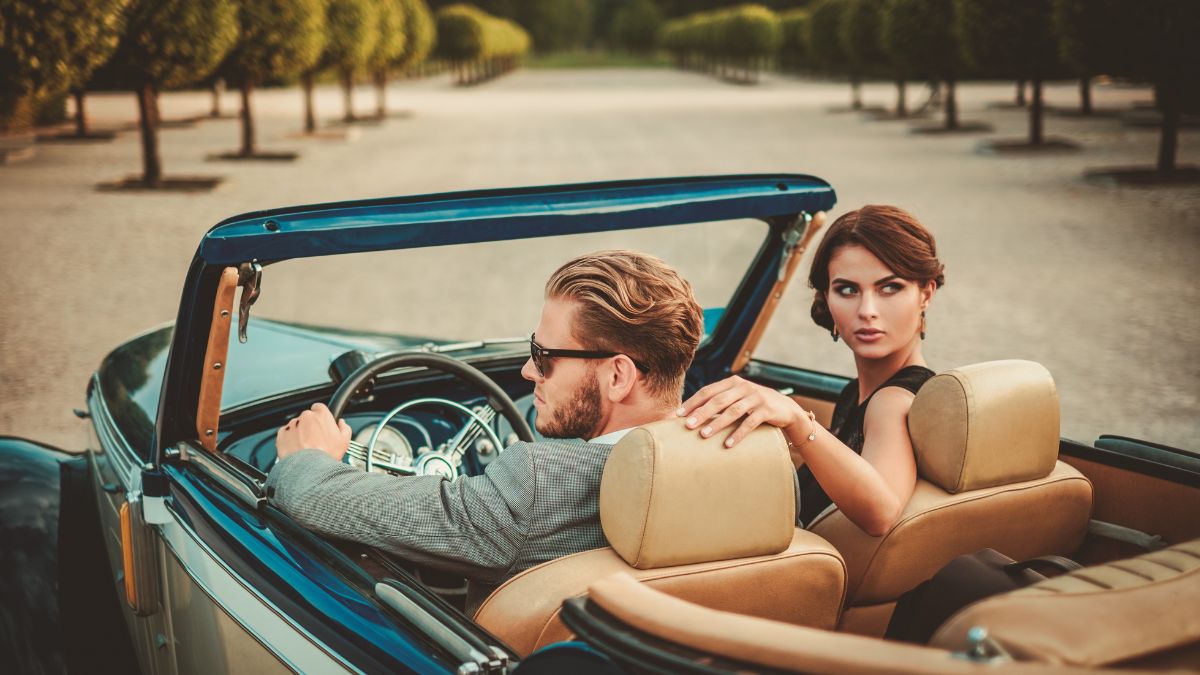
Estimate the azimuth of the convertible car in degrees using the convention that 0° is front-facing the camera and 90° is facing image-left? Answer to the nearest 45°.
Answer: approximately 135°

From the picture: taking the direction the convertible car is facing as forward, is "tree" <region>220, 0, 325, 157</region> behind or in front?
in front

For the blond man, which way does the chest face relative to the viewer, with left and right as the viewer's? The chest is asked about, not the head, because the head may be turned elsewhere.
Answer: facing away from the viewer and to the left of the viewer

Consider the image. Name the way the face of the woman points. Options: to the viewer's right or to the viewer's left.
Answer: to the viewer's left

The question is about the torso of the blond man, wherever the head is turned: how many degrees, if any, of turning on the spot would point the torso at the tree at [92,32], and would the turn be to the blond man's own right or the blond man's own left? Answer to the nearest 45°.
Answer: approximately 45° to the blond man's own right

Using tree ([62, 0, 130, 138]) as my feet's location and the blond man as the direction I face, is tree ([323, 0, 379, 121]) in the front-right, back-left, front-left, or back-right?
back-left

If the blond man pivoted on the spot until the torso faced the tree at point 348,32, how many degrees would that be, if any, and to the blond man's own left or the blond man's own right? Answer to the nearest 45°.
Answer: approximately 45° to the blond man's own right
